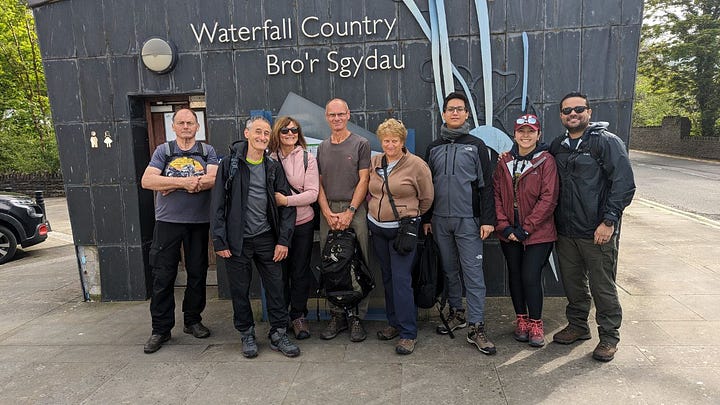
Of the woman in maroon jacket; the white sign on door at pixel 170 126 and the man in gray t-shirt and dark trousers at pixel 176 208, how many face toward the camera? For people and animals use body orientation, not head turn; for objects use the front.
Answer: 3

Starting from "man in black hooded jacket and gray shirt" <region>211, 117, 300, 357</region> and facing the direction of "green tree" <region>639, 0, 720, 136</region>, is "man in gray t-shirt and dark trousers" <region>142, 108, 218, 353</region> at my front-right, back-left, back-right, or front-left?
back-left

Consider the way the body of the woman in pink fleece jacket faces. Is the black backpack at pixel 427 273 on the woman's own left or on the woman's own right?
on the woman's own left

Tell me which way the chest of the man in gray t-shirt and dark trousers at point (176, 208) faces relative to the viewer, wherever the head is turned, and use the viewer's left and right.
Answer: facing the viewer

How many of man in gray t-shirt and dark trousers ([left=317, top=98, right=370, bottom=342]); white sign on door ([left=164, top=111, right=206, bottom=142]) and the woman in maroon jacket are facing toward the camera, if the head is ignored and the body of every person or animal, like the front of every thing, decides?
3

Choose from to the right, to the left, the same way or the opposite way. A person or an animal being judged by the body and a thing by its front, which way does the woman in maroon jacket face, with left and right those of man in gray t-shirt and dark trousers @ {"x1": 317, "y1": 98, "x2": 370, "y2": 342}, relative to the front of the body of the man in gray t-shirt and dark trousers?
the same way

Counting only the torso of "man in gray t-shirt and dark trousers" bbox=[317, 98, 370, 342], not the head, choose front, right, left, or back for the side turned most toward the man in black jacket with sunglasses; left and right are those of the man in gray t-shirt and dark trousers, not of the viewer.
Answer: left

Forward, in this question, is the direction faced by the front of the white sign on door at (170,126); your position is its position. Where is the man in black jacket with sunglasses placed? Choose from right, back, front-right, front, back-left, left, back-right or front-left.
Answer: front-left

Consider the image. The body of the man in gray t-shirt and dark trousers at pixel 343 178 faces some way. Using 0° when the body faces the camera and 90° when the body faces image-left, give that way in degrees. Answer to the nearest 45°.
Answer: approximately 0°

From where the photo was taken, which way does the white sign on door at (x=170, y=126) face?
toward the camera

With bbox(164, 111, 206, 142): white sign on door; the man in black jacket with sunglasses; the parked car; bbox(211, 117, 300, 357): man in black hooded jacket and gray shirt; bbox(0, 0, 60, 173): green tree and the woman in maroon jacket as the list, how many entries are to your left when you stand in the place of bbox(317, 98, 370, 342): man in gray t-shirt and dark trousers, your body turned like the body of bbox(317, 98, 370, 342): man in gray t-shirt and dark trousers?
2

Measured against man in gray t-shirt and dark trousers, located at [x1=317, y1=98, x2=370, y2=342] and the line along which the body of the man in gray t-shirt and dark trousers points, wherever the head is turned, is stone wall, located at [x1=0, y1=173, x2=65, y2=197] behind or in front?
behind

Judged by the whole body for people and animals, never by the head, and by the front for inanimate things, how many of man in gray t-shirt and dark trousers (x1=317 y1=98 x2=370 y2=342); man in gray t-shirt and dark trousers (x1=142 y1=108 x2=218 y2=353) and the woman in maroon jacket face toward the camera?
3

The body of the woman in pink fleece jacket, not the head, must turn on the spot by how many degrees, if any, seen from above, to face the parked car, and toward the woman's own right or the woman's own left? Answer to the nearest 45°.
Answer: approximately 90° to the woman's own right

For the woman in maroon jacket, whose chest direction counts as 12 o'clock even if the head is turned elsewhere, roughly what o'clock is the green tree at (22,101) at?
The green tree is roughly at 4 o'clock from the woman in maroon jacket.

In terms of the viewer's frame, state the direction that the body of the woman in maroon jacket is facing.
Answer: toward the camera

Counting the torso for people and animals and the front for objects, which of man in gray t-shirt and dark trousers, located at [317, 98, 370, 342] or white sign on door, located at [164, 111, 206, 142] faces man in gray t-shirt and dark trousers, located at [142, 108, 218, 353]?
the white sign on door

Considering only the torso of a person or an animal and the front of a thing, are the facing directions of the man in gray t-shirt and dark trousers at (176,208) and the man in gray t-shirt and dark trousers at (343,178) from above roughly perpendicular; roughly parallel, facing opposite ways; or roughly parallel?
roughly parallel

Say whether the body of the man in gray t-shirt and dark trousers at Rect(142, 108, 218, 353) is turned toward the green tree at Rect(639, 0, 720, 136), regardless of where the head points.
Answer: no

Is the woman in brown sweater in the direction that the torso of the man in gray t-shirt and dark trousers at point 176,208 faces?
no
